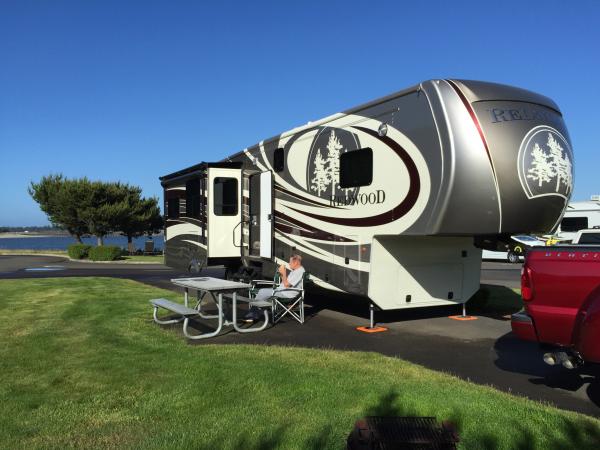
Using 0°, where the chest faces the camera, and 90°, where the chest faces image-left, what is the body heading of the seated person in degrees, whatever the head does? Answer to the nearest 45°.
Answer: approximately 90°

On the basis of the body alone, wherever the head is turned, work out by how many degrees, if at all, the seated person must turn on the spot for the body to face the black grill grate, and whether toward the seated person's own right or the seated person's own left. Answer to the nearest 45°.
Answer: approximately 90° to the seated person's own left

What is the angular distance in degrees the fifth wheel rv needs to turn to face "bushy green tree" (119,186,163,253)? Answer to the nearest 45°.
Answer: approximately 180°

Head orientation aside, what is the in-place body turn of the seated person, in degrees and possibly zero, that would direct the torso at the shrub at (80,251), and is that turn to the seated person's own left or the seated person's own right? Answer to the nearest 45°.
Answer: approximately 45° to the seated person's own right

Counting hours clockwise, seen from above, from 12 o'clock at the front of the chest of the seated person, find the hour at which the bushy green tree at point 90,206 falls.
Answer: The bushy green tree is roughly at 2 o'clock from the seated person.

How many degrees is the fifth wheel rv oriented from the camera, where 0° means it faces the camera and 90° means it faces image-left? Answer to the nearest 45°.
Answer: approximately 315°

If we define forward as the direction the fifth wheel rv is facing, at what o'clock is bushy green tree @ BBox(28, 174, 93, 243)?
The bushy green tree is roughly at 6 o'clock from the fifth wheel rv.

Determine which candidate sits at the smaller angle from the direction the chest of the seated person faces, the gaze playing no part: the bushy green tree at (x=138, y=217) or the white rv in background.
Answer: the bushy green tree

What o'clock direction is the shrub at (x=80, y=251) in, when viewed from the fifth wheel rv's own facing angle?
The shrub is roughly at 6 o'clock from the fifth wheel rv.

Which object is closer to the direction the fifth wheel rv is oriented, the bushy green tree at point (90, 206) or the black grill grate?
the black grill grate
